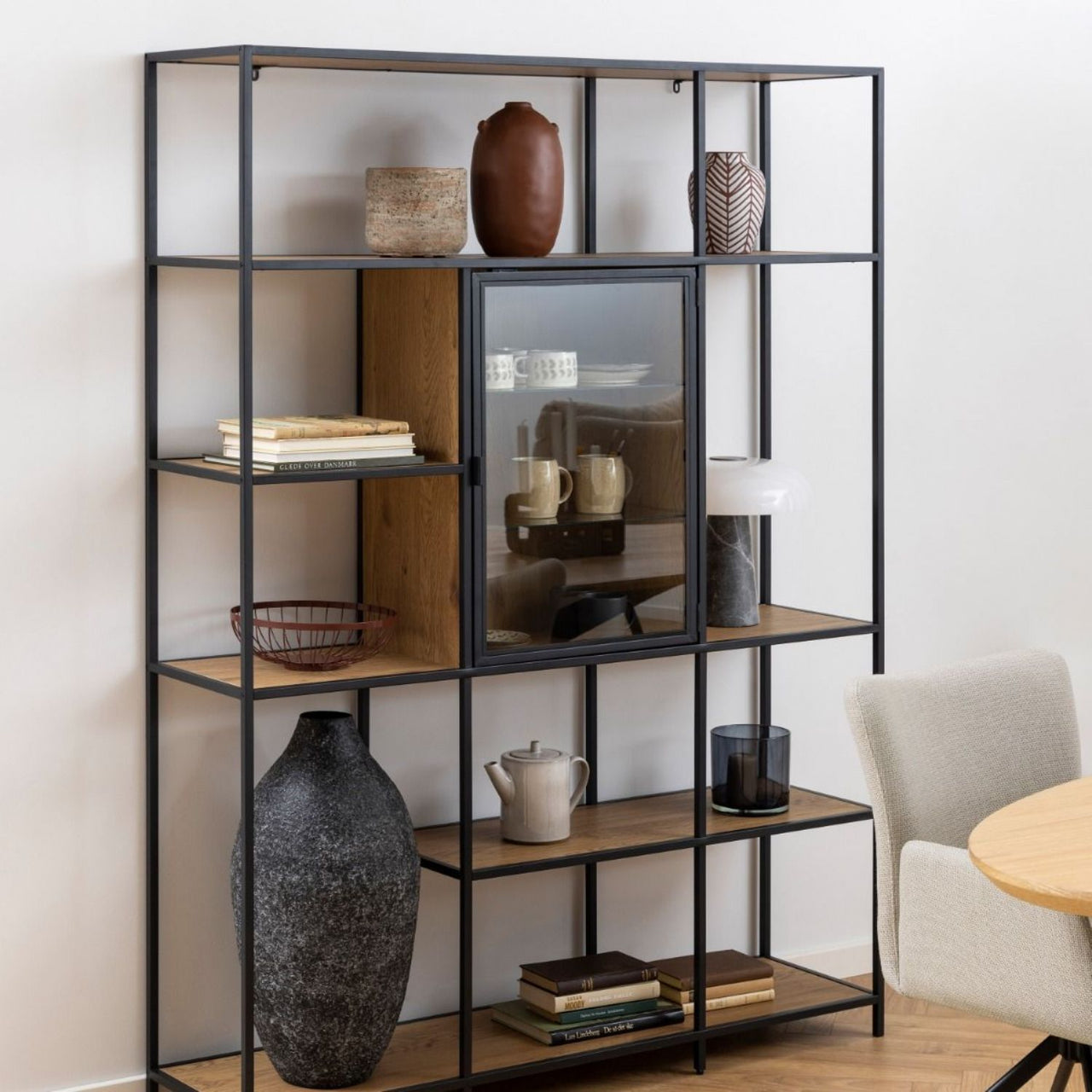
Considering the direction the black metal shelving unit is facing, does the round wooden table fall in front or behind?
in front

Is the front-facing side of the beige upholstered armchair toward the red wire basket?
no

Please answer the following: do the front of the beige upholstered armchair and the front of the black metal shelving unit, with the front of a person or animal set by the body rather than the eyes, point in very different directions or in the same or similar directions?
same or similar directions

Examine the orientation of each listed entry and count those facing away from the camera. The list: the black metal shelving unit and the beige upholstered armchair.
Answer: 0

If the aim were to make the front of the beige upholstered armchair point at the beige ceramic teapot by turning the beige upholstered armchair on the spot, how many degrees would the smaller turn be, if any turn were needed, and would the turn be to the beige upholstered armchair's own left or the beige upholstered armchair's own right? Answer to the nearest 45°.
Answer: approximately 180°

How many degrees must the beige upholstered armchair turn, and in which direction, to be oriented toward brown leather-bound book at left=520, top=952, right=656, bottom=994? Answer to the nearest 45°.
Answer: approximately 180°

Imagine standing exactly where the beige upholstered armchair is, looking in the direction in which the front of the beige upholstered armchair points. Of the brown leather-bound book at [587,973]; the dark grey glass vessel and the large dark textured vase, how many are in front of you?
0

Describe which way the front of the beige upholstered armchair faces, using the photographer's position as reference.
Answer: facing the viewer and to the right of the viewer
